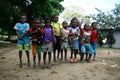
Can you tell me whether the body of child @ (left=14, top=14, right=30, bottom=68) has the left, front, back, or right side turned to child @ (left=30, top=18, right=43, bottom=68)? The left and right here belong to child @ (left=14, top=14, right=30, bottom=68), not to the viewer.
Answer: left

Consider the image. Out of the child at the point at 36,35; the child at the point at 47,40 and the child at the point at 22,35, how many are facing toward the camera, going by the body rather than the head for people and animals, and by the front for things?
3

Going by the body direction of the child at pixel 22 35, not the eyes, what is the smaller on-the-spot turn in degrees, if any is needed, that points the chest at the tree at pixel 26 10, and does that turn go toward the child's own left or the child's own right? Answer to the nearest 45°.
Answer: approximately 180°

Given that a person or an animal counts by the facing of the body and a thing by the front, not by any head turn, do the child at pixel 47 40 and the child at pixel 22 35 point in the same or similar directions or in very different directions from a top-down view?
same or similar directions

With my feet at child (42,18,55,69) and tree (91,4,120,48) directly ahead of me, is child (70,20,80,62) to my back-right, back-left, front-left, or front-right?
front-right

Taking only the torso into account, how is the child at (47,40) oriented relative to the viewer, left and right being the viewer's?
facing the viewer

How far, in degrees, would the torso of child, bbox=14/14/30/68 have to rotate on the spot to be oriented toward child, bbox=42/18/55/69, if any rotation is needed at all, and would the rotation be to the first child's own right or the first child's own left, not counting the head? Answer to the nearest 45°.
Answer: approximately 90° to the first child's own left

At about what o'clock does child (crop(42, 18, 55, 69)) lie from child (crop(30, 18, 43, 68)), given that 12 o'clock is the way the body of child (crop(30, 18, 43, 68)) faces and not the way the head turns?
child (crop(42, 18, 55, 69)) is roughly at 9 o'clock from child (crop(30, 18, 43, 68)).

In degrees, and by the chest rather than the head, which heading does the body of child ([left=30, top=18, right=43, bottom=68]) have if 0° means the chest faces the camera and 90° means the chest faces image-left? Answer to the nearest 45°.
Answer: approximately 0°

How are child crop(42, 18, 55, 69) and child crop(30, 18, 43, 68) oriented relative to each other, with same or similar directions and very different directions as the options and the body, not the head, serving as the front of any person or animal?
same or similar directions

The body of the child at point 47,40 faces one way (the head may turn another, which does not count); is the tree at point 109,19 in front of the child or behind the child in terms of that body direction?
behind
